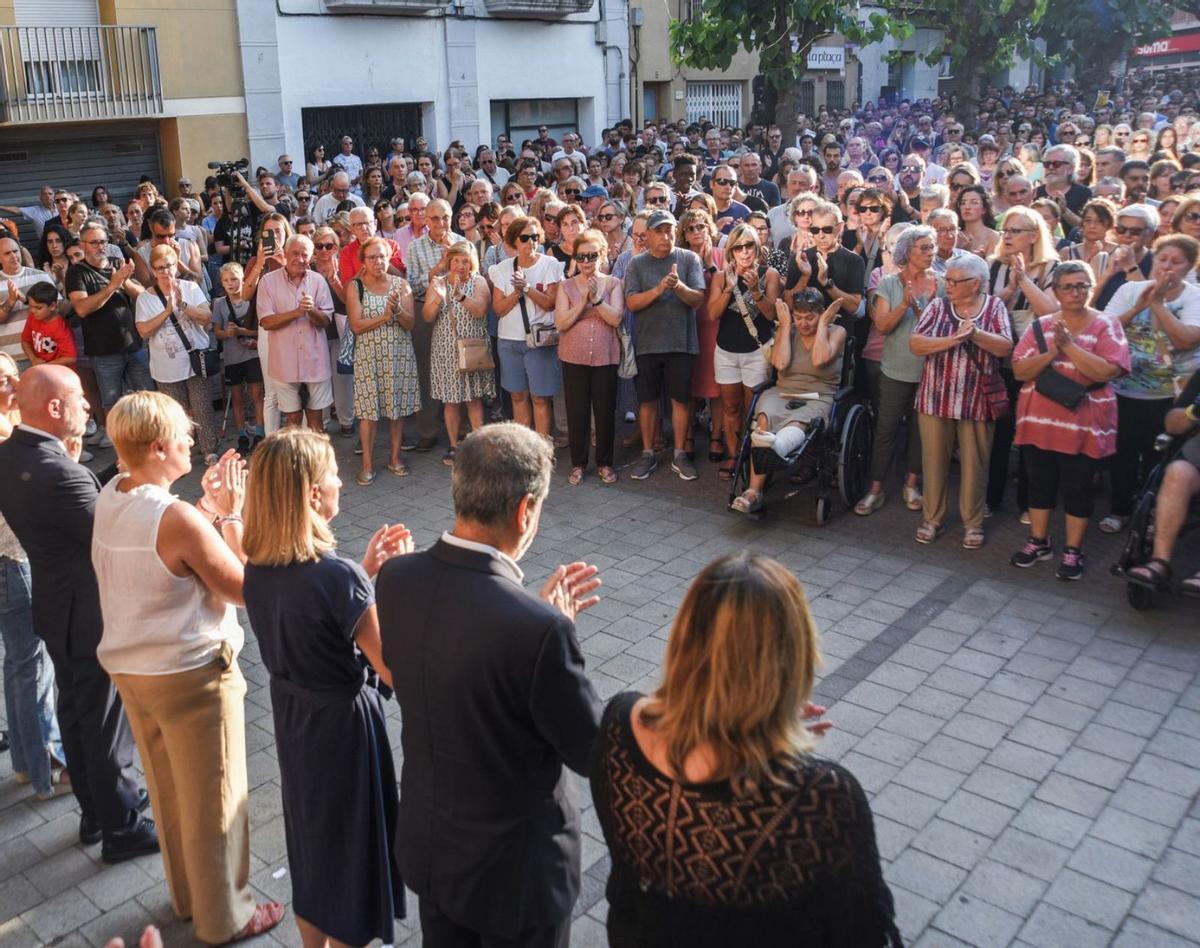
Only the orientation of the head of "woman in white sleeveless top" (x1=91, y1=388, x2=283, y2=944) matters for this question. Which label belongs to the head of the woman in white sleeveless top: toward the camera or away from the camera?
away from the camera

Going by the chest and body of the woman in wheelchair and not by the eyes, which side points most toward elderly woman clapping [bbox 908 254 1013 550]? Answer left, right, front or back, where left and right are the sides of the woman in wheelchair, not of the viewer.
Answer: left

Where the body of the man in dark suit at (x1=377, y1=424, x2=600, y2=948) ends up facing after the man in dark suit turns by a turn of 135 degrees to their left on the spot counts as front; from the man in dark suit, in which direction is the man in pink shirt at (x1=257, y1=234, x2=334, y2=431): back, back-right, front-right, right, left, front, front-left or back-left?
right

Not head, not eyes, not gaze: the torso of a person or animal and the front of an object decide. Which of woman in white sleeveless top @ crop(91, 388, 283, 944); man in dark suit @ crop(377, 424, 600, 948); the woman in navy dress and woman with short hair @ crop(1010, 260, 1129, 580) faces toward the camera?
the woman with short hair

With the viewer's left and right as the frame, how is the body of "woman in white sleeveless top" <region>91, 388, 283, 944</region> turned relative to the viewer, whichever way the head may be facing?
facing away from the viewer and to the right of the viewer

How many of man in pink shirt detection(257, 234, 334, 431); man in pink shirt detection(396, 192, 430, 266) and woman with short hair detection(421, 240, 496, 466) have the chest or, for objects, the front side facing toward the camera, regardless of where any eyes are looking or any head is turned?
3

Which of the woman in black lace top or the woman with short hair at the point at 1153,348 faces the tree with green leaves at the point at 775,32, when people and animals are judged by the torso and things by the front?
the woman in black lace top

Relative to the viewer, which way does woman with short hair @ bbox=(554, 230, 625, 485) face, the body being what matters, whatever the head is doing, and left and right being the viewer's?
facing the viewer

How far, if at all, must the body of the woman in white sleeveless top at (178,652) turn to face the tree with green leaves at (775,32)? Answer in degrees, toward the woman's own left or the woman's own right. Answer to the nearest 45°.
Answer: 0° — they already face it

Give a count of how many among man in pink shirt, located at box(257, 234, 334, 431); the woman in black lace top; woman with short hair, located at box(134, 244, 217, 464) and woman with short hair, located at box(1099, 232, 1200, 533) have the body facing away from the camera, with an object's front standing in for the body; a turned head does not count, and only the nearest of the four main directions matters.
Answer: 1

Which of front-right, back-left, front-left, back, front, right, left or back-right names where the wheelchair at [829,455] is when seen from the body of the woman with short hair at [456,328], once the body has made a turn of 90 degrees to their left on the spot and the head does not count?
front-right

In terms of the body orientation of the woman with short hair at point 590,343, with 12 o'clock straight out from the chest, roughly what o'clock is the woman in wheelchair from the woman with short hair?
The woman in wheelchair is roughly at 10 o'clock from the woman with short hair.

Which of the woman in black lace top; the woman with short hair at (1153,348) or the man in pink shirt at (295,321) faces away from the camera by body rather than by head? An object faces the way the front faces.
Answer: the woman in black lace top

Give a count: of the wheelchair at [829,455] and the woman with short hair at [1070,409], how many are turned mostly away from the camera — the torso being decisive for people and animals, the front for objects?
0

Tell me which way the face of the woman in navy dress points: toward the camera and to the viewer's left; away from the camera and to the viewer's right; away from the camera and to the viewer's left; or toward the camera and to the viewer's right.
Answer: away from the camera and to the viewer's right

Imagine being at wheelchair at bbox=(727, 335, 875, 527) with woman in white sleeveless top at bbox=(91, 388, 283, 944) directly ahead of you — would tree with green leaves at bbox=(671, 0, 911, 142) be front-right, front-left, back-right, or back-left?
back-right

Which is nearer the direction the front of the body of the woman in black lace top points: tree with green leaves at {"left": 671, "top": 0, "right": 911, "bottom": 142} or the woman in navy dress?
the tree with green leaves

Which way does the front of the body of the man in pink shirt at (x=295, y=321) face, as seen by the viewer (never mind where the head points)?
toward the camera

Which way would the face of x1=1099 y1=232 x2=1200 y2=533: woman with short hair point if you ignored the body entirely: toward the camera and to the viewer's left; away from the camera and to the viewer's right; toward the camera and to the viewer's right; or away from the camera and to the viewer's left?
toward the camera and to the viewer's left

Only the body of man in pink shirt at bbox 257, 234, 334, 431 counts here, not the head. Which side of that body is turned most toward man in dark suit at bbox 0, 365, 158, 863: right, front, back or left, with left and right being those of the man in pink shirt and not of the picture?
front
